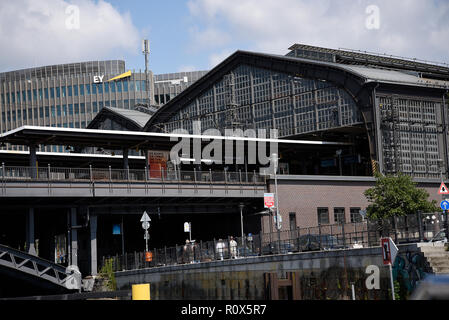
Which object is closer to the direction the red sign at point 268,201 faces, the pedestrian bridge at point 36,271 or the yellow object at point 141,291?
the yellow object

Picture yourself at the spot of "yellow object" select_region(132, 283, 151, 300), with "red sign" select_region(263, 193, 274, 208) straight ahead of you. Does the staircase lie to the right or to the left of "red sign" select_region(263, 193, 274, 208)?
right

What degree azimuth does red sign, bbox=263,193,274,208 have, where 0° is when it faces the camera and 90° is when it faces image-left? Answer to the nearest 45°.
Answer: approximately 0°

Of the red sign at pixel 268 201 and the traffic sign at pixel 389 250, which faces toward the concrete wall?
the red sign

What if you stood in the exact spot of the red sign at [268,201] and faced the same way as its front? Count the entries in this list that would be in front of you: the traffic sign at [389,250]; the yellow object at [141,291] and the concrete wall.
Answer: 3

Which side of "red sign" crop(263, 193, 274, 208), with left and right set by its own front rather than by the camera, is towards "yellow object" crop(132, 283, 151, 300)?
front

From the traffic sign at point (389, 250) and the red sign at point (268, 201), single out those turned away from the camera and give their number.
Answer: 0

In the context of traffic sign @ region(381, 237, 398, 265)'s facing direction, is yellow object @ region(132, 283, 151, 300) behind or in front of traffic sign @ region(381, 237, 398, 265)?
in front

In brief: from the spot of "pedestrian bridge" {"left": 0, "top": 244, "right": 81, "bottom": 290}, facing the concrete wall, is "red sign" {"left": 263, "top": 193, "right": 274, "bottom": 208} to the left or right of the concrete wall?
left

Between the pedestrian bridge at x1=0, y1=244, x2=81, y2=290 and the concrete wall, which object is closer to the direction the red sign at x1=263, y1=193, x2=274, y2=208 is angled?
the concrete wall
